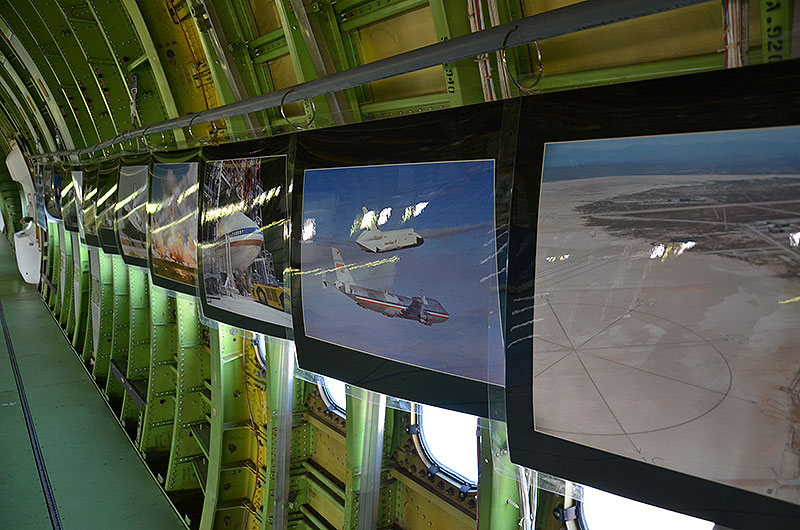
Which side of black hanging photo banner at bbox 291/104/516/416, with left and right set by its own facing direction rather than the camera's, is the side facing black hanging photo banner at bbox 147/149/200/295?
right

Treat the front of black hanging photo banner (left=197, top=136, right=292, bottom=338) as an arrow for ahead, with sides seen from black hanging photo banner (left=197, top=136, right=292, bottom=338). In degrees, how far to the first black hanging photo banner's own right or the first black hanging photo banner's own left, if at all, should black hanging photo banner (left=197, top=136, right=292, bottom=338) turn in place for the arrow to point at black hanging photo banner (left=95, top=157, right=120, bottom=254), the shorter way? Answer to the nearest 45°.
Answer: approximately 135° to the first black hanging photo banner's own right

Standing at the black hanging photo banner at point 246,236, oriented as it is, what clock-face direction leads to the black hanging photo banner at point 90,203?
the black hanging photo banner at point 90,203 is roughly at 4 o'clock from the black hanging photo banner at point 246,236.

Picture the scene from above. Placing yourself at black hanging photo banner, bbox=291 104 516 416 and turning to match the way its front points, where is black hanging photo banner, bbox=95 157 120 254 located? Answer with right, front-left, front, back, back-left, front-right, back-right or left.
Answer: right

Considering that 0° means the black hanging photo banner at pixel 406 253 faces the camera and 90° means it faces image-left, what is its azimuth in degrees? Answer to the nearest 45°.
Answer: approximately 45°

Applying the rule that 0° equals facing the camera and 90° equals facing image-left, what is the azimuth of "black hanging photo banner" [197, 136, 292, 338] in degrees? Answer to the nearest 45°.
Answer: approximately 45°

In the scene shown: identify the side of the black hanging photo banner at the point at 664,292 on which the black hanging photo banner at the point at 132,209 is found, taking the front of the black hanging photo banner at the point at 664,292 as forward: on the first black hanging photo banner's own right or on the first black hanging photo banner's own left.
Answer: on the first black hanging photo banner's own right

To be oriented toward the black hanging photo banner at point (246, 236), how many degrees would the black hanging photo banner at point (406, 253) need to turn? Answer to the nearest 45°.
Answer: approximately 90° to its right

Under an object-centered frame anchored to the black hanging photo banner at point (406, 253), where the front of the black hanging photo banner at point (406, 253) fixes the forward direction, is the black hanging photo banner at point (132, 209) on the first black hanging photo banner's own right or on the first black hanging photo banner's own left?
on the first black hanging photo banner's own right

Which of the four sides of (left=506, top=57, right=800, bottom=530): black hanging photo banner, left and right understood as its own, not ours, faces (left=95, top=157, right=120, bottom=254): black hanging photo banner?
right

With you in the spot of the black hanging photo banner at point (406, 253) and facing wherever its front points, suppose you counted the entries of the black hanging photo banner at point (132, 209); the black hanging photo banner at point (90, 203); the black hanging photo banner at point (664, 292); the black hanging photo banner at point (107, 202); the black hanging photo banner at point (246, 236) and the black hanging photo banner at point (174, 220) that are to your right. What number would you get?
5

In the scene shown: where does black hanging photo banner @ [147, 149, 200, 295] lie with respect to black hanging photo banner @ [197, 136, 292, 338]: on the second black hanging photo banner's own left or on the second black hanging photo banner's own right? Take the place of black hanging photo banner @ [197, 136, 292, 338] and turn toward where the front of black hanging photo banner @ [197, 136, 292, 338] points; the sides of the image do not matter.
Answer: on the second black hanging photo banner's own right
